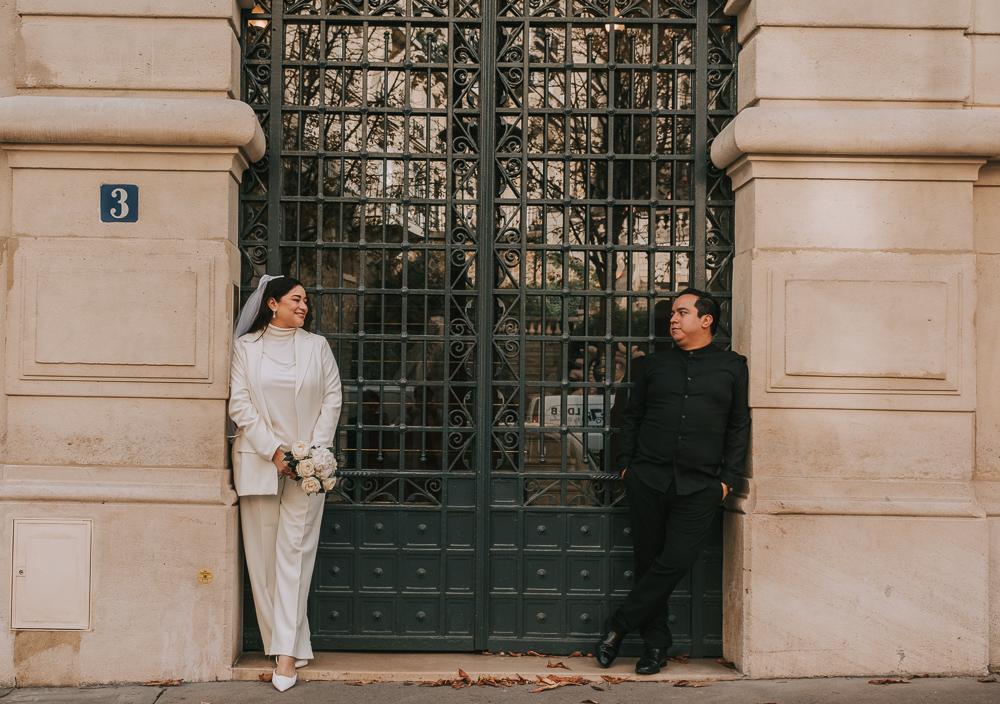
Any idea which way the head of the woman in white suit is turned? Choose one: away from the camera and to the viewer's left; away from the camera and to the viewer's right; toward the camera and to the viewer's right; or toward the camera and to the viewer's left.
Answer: toward the camera and to the viewer's right

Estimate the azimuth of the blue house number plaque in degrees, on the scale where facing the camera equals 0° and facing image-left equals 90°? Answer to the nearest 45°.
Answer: approximately 0°

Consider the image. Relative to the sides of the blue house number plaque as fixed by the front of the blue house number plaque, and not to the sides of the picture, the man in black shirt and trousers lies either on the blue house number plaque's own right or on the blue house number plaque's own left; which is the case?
on the blue house number plaque's own left

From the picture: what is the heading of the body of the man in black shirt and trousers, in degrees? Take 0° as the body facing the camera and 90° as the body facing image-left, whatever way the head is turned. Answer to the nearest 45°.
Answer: approximately 0°

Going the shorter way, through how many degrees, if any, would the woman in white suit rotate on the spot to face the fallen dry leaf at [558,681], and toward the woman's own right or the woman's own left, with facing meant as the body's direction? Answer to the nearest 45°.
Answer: approximately 90° to the woman's own left

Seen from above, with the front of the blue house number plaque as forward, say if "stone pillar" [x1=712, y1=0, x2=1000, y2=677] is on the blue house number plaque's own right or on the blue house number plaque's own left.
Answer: on the blue house number plaque's own left

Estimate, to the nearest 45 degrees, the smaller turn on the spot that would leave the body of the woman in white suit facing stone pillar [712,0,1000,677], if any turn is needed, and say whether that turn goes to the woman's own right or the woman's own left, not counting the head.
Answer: approximately 90° to the woman's own left

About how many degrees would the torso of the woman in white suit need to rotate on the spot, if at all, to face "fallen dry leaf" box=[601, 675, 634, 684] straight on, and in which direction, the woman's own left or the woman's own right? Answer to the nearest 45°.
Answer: approximately 90° to the woman's own left
